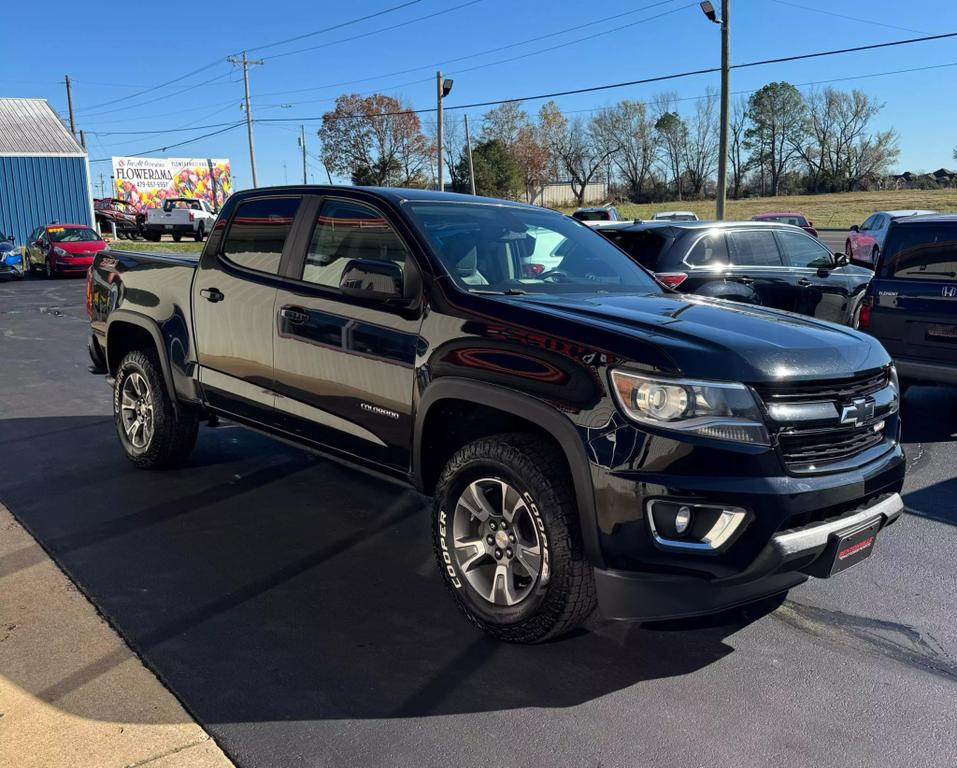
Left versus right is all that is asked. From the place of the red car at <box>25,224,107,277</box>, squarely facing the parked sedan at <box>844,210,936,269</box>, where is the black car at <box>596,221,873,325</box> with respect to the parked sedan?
right

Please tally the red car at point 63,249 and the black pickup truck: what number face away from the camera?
0

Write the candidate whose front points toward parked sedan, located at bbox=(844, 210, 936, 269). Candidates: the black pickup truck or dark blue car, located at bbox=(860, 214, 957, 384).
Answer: the dark blue car

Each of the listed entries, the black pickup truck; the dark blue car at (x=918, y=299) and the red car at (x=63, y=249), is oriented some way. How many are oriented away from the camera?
1

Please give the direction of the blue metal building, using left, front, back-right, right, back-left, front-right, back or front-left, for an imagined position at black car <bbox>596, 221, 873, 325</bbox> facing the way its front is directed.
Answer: left

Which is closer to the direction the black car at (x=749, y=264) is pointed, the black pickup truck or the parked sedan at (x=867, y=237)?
the parked sedan

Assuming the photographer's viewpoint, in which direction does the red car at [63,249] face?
facing the viewer and to the right of the viewer

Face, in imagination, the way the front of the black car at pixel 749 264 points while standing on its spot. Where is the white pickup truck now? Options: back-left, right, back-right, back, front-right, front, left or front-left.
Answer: left

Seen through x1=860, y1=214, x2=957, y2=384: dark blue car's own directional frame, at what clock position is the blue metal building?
The blue metal building is roughly at 10 o'clock from the dark blue car.

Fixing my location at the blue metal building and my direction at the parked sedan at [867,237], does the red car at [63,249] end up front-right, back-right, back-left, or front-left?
front-right

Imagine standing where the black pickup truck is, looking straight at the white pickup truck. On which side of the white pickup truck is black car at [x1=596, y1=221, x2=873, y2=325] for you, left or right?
right

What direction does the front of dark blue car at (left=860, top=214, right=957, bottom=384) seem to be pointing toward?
away from the camera

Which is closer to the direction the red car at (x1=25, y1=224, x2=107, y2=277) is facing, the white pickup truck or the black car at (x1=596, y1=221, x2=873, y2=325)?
the black car

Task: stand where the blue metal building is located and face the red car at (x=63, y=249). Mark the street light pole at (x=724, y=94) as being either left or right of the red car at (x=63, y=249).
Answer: left
